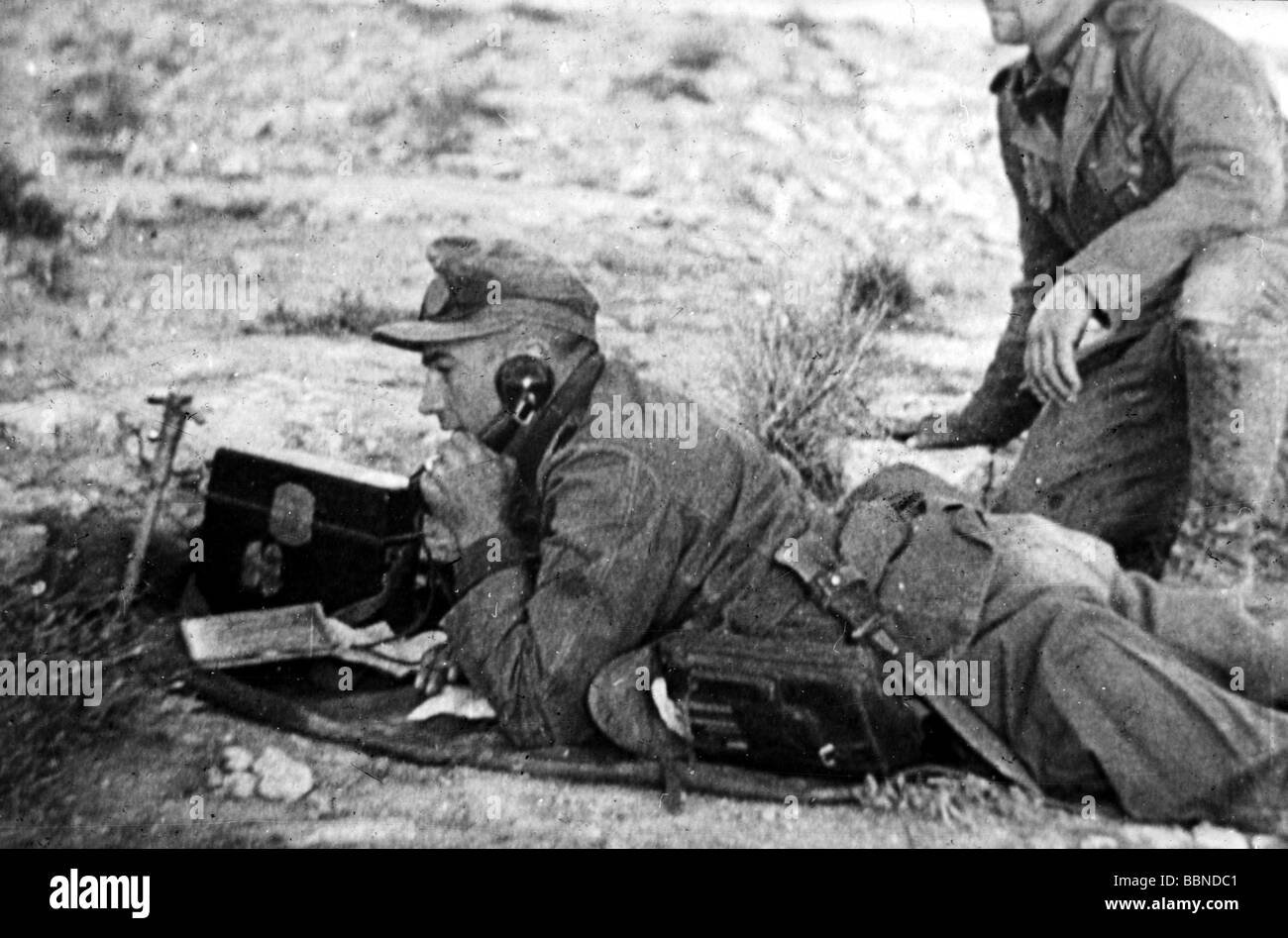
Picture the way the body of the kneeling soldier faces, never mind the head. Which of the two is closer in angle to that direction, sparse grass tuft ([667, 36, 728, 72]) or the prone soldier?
the prone soldier

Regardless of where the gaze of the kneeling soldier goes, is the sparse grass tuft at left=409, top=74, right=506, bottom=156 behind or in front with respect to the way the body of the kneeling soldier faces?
in front

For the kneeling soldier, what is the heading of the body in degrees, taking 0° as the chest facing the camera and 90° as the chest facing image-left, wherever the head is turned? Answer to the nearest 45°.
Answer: approximately 45°

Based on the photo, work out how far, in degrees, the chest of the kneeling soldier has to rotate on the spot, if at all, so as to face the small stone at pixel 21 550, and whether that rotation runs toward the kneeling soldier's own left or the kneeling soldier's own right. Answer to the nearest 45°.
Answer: approximately 45° to the kneeling soldier's own right

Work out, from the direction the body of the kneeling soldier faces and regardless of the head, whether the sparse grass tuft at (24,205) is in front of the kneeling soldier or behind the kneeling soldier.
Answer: in front

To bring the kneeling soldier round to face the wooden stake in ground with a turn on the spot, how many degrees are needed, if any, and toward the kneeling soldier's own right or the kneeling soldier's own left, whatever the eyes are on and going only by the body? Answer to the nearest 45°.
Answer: approximately 45° to the kneeling soldier's own right
